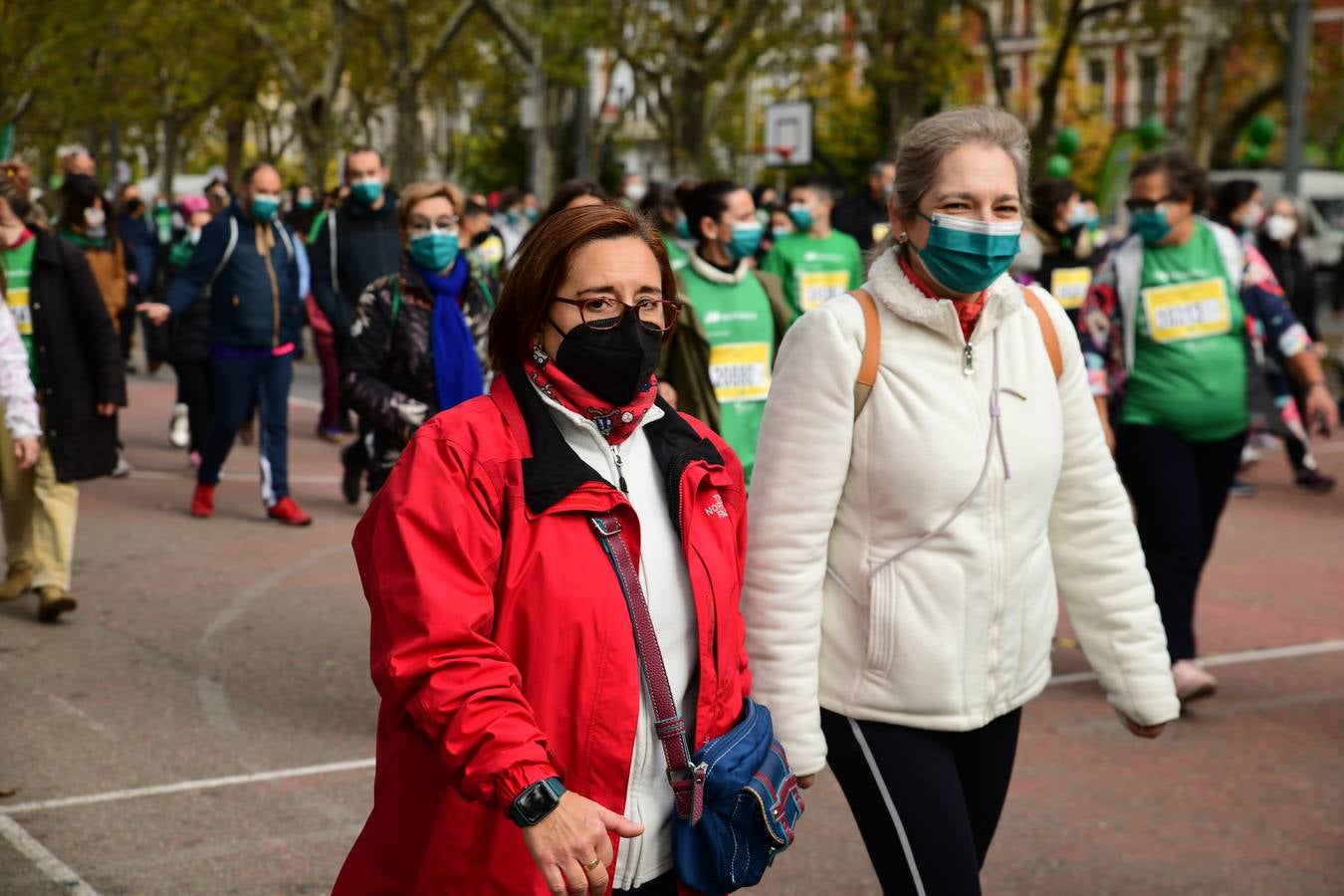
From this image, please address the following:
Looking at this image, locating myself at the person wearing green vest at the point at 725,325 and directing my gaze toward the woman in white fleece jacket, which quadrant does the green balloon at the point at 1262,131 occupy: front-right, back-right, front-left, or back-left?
back-left

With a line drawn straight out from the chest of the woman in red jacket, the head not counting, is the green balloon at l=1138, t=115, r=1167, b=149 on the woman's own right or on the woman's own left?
on the woman's own left

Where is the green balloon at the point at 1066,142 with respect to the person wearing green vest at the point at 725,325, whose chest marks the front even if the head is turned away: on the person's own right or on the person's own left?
on the person's own left

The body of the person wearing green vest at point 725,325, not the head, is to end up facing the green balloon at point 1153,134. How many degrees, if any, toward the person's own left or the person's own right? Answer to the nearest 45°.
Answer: approximately 135° to the person's own left

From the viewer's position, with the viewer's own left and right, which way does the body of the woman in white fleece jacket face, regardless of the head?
facing the viewer and to the right of the viewer

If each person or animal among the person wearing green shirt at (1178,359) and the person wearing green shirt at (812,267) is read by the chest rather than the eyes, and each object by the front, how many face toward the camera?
2

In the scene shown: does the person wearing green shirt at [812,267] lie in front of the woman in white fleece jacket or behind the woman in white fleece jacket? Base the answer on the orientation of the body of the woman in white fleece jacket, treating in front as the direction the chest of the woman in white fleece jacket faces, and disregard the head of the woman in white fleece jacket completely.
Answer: behind

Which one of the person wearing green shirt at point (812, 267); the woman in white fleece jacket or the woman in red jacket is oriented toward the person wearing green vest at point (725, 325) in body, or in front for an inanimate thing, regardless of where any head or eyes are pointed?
the person wearing green shirt at point (812, 267)

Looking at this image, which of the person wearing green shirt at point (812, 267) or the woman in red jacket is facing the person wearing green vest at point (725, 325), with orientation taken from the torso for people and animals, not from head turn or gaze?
the person wearing green shirt at point (812, 267)

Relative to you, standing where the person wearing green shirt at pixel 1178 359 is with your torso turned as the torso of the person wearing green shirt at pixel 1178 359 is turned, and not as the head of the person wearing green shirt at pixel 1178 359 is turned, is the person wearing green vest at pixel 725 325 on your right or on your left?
on your right

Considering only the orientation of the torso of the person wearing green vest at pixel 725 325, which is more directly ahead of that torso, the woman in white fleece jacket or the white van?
the woman in white fleece jacket

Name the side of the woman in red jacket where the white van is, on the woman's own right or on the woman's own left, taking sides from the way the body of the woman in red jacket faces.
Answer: on the woman's own left
